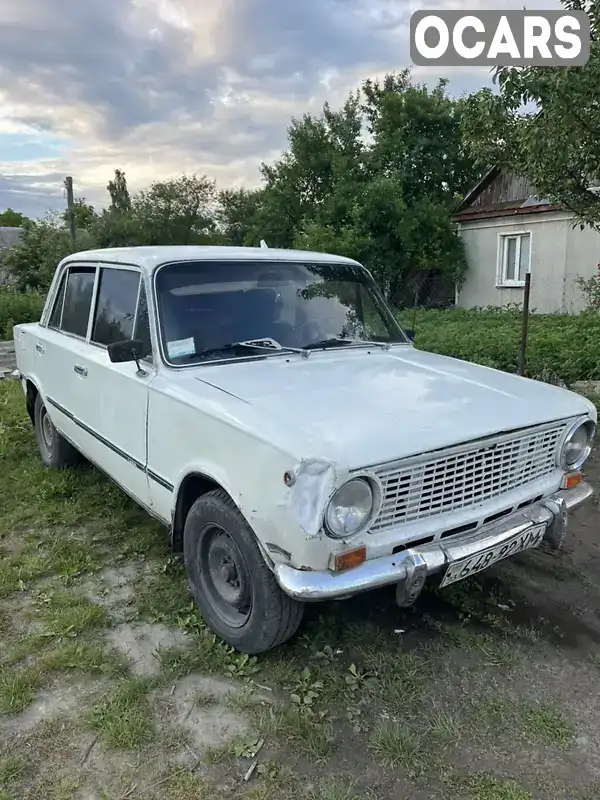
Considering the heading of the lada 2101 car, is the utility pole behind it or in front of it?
behind

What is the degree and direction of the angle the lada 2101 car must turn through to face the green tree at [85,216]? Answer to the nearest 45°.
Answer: approximately 135° to its left

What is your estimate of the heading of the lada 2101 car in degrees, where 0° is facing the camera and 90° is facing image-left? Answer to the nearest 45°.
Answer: approximately 315°

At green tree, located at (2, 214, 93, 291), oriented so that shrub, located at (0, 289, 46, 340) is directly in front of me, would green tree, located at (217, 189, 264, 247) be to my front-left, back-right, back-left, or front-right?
back-left

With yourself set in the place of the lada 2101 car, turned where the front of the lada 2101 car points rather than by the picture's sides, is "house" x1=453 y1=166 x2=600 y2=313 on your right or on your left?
on your left

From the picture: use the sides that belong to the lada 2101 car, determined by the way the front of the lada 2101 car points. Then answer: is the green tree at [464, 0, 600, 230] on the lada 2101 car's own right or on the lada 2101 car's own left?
on the lada 2101 car's own left

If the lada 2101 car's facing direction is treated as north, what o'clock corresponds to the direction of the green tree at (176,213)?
The green tree is roughly at 7 o'clock from the lada 2101 car.

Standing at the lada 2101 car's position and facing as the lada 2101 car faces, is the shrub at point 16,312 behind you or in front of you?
behind

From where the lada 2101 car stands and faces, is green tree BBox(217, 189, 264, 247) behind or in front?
behind
